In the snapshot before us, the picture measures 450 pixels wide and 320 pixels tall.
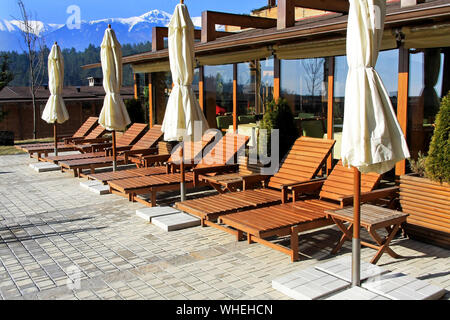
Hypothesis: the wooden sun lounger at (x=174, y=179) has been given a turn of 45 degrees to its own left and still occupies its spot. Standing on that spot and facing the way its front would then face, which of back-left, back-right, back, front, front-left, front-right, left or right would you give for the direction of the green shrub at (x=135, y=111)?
back

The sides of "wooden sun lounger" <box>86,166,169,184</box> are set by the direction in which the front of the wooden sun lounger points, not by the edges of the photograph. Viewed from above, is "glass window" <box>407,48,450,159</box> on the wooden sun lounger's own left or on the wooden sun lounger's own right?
on the wooden sun lounger's own left

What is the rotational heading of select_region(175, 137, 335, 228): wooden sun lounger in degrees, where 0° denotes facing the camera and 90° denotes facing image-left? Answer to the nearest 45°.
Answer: approximately 45°

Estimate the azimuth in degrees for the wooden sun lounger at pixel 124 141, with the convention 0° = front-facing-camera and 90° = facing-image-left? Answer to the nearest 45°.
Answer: approximately 45°

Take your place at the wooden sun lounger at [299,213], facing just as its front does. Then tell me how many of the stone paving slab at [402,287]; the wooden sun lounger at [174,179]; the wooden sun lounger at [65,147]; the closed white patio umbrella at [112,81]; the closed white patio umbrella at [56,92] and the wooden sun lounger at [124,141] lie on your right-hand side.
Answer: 5

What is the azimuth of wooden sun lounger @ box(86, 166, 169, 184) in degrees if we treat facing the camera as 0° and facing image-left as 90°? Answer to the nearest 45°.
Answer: approximately 45°

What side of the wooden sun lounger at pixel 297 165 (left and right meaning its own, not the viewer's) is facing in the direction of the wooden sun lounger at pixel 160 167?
right

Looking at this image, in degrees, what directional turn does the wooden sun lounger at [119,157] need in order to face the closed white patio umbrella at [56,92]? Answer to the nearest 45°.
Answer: approximately 90° to its right

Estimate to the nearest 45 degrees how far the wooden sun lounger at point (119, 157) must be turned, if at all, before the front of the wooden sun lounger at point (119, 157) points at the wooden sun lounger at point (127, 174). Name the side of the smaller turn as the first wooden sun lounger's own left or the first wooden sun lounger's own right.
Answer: approximately 45° to the first wooden sun lounger's own left
